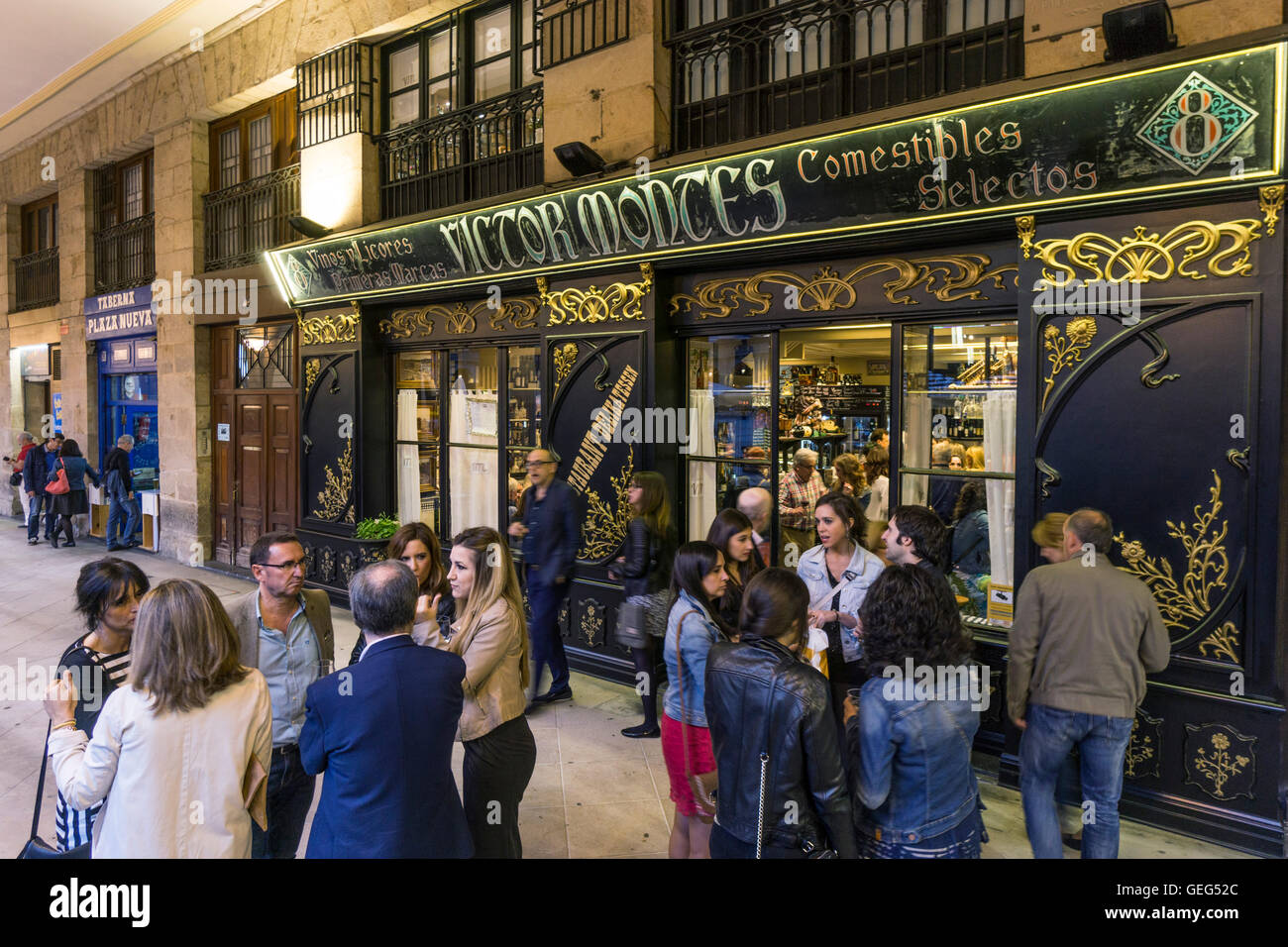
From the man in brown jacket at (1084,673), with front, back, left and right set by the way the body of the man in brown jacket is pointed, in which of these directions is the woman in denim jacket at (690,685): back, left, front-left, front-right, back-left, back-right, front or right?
back-left

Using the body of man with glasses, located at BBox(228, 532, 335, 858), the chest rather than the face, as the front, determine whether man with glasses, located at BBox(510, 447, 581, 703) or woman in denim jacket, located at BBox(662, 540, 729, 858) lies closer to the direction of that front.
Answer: the woman in denim jacket

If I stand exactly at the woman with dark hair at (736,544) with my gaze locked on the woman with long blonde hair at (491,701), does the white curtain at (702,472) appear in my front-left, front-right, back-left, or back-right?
back-right

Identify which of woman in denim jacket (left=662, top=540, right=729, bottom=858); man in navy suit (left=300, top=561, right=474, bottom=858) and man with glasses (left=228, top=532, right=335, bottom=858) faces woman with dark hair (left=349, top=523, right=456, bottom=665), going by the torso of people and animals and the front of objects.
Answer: the man in navy suit

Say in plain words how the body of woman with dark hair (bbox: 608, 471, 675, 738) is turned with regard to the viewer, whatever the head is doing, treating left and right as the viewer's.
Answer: facing to the left of the viewer

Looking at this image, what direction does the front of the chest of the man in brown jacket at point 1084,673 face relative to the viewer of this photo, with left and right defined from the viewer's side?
facing away from the viewer

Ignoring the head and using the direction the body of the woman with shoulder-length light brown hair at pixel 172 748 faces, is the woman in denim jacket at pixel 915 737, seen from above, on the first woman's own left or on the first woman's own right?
on the first woman's own right

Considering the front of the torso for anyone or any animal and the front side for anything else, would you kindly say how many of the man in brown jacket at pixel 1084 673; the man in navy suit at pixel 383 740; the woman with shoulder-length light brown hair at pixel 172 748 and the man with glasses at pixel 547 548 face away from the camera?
3

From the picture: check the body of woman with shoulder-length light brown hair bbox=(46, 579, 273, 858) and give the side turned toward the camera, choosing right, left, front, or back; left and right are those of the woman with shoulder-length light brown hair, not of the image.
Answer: back

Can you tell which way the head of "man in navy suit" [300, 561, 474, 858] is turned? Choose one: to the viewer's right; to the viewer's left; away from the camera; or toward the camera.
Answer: away from the camera

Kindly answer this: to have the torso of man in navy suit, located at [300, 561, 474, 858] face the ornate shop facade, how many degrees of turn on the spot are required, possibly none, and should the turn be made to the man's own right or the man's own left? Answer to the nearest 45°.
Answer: approximately 45° to the man's own right
